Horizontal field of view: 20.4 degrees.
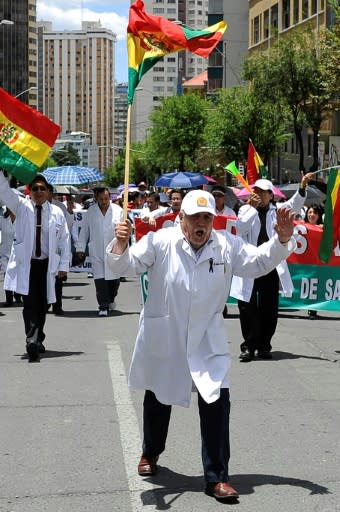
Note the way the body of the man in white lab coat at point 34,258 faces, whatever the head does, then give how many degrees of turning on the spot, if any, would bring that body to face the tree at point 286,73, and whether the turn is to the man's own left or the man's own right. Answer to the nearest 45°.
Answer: approximately 180°

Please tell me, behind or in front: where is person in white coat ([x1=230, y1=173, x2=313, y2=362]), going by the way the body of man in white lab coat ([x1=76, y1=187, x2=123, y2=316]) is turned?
in front

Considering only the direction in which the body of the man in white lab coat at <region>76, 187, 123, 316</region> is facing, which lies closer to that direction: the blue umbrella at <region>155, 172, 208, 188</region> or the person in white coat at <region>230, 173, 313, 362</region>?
the person in white coat

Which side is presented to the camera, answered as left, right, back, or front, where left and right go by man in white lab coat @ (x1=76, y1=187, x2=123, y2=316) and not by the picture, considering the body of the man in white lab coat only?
front

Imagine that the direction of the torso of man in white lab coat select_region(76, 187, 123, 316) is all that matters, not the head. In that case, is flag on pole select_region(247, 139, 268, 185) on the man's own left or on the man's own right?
on the man's own left

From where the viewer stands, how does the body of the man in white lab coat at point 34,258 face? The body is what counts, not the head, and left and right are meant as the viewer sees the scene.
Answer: facing the viewer
